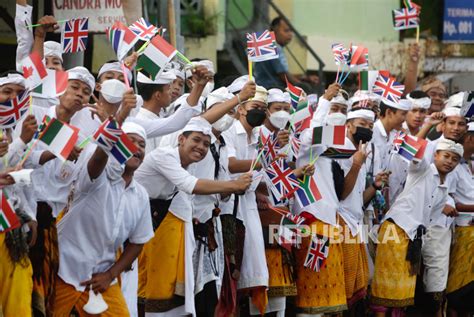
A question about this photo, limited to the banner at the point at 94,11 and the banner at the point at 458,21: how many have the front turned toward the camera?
2

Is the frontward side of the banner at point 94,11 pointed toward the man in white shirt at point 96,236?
yes

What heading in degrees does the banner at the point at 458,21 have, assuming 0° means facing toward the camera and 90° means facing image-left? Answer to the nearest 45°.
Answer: approximately 0°

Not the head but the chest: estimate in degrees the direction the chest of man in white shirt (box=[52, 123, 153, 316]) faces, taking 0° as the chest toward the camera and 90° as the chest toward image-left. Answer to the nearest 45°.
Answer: approximately 315°

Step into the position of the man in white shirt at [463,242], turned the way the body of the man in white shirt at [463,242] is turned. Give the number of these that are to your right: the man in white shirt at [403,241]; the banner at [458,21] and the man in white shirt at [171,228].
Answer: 2

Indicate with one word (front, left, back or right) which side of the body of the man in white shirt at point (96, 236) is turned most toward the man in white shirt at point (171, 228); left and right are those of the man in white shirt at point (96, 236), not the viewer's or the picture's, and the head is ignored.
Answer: left
